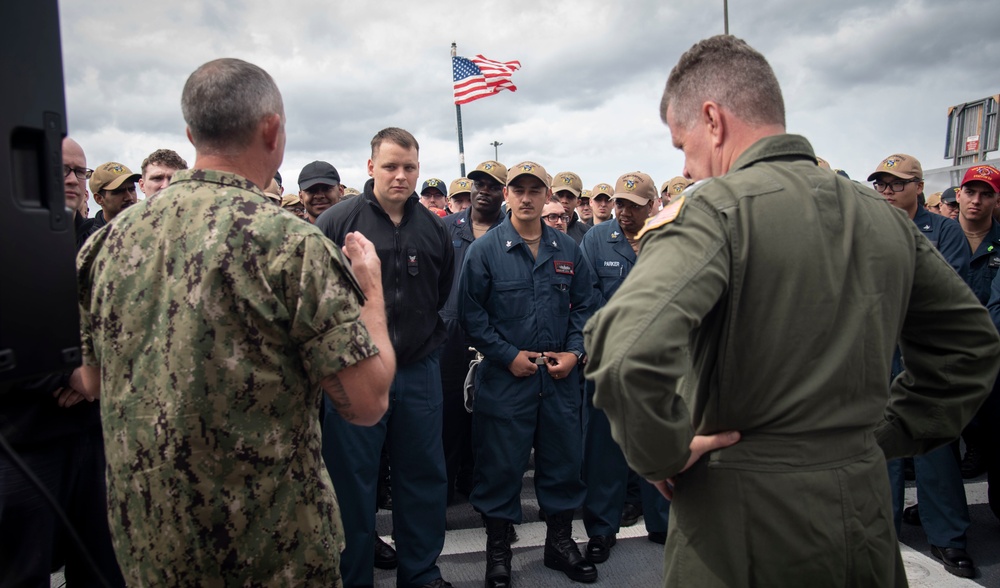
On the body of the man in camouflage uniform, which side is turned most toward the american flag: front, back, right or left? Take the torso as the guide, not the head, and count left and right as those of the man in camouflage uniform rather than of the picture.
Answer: front

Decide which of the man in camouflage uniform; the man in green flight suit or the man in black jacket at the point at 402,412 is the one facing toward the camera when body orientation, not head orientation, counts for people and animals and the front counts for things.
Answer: the man in black jacket

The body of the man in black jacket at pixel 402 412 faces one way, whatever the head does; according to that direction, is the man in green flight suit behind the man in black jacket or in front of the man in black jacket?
in front

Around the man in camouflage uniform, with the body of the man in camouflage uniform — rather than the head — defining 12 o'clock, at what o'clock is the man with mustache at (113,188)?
The man with mustache is roughly at 10 o'clock from the man in camouflage uniform.

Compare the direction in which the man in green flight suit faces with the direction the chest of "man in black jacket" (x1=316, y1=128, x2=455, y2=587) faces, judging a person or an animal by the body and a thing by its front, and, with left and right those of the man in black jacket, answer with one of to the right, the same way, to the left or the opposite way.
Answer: the opposite way

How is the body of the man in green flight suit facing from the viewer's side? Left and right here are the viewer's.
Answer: facing away from the viewer and to the left of the viewer

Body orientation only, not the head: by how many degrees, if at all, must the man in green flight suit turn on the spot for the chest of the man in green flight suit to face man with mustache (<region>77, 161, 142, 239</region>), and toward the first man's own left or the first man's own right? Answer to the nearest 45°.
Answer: approximately 45° to the first man's own left

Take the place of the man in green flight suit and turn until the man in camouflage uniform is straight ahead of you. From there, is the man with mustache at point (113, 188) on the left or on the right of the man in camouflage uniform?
right

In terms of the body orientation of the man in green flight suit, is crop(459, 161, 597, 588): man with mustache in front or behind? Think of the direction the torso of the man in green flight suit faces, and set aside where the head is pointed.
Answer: in front

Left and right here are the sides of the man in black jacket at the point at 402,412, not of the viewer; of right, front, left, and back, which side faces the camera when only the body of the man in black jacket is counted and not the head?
front

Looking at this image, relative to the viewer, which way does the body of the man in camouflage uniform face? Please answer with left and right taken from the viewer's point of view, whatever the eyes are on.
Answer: facing away from the viewer and to the right of the viewer

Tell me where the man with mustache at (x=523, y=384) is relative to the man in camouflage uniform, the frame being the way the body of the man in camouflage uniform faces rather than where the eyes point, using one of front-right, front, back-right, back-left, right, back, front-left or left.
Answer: front

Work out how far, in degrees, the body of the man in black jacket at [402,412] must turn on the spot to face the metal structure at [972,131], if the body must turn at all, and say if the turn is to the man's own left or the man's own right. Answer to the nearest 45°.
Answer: approximately 135° to the man's own left

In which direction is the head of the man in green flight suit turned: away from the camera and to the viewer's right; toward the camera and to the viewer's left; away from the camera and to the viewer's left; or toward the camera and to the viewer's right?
away from the camera and to the viewer's left

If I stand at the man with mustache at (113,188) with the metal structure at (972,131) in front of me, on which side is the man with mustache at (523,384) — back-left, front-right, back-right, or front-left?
front-right

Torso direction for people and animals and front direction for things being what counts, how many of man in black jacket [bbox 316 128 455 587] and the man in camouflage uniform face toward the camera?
1
